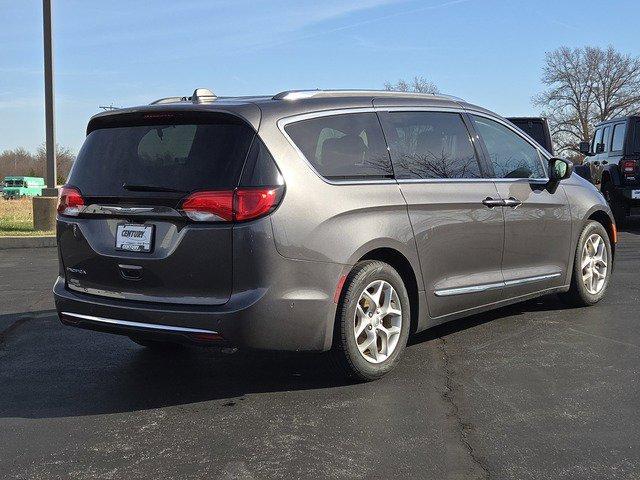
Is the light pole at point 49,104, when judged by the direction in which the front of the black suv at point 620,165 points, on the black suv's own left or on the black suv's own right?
on the black suv's own left

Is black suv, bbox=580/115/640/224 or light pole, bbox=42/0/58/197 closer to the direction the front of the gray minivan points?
the black suv

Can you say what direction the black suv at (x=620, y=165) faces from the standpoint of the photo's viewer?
facing away from the viewer and to the left of the viewer

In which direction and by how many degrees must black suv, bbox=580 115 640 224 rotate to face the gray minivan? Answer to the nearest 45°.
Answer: approximately 135° to its left

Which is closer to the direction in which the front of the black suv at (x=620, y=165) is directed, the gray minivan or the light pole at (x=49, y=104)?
the light pole

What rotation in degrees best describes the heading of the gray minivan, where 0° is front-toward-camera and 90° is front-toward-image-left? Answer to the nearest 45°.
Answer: approximately 225°

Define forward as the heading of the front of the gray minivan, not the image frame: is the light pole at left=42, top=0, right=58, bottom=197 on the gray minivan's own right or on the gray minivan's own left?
on the gray minivan's own left

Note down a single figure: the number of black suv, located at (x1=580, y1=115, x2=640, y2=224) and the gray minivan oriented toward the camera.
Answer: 0

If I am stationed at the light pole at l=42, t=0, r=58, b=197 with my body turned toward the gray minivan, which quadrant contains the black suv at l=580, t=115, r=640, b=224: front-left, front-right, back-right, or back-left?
front-left

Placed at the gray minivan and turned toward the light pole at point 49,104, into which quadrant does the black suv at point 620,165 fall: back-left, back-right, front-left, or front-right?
front-right

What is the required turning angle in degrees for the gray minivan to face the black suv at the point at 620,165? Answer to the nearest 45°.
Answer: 0° — it already faces it

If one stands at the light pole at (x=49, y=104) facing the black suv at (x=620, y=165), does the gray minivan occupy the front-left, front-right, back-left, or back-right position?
front-right
